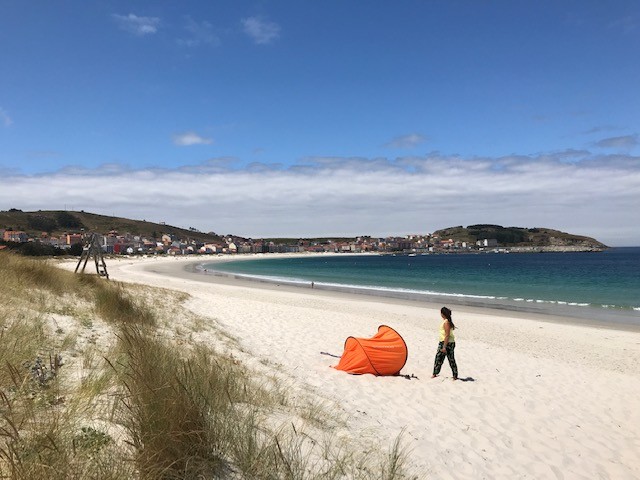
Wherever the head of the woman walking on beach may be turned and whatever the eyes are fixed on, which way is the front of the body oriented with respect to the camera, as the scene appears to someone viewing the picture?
to the viewer's left

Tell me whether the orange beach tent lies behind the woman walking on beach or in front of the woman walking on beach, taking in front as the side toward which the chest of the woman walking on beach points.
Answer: in front
